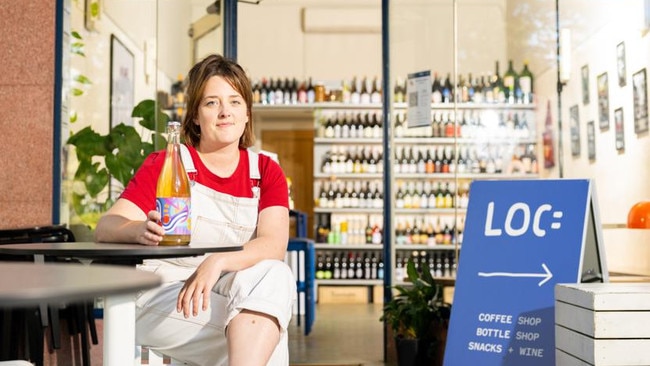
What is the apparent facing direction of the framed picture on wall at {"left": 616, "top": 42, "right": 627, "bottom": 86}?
to the viewer's left

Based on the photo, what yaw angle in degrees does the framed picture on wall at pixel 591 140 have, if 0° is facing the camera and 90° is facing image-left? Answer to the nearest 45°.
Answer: approximately 90°

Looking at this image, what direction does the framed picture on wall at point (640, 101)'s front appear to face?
to the viewer's left

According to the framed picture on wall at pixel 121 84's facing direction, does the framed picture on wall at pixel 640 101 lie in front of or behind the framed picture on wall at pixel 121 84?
in front

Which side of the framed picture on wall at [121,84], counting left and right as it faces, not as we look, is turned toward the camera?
right

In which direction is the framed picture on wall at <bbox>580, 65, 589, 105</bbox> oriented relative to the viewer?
to the viewer's left

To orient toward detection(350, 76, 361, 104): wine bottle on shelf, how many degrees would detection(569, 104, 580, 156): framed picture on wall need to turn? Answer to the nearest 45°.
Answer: approximately 45° to its right

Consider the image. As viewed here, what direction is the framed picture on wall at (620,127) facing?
to the viewer's left

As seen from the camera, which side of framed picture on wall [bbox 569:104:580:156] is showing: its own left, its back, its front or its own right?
left

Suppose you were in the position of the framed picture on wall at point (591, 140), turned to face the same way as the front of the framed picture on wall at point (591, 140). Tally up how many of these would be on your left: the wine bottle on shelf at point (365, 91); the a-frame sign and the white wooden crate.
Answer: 2

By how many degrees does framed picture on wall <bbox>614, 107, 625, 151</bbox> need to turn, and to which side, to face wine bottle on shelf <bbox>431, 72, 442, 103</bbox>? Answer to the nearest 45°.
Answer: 0° — it already faces it
